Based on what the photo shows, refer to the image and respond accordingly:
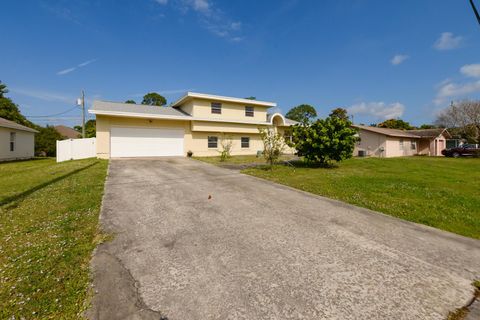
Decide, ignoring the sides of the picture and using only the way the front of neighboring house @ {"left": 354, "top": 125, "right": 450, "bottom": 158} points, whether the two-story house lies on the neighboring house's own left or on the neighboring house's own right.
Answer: on the neighboring house's own right

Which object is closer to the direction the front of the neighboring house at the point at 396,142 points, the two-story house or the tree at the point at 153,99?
the two-story house

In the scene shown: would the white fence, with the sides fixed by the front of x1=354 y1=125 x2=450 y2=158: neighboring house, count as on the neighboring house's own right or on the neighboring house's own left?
on the neighboring house's own right

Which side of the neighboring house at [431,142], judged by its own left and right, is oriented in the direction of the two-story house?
right

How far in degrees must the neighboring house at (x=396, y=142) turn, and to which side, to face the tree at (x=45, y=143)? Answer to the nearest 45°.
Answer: approximately 90° to its right

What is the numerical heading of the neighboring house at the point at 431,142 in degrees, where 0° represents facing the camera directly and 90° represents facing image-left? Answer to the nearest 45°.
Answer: approximately 315°

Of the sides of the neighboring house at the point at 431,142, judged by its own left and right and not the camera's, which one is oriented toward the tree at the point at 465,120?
left

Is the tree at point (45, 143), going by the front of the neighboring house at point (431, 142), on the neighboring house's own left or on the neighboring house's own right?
on the neighboring house's own right

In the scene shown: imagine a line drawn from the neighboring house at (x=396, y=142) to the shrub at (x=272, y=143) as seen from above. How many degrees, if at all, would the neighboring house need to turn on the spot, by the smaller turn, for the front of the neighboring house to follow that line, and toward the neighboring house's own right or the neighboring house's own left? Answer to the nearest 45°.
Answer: approximately 45° to the neighboring house's own right
